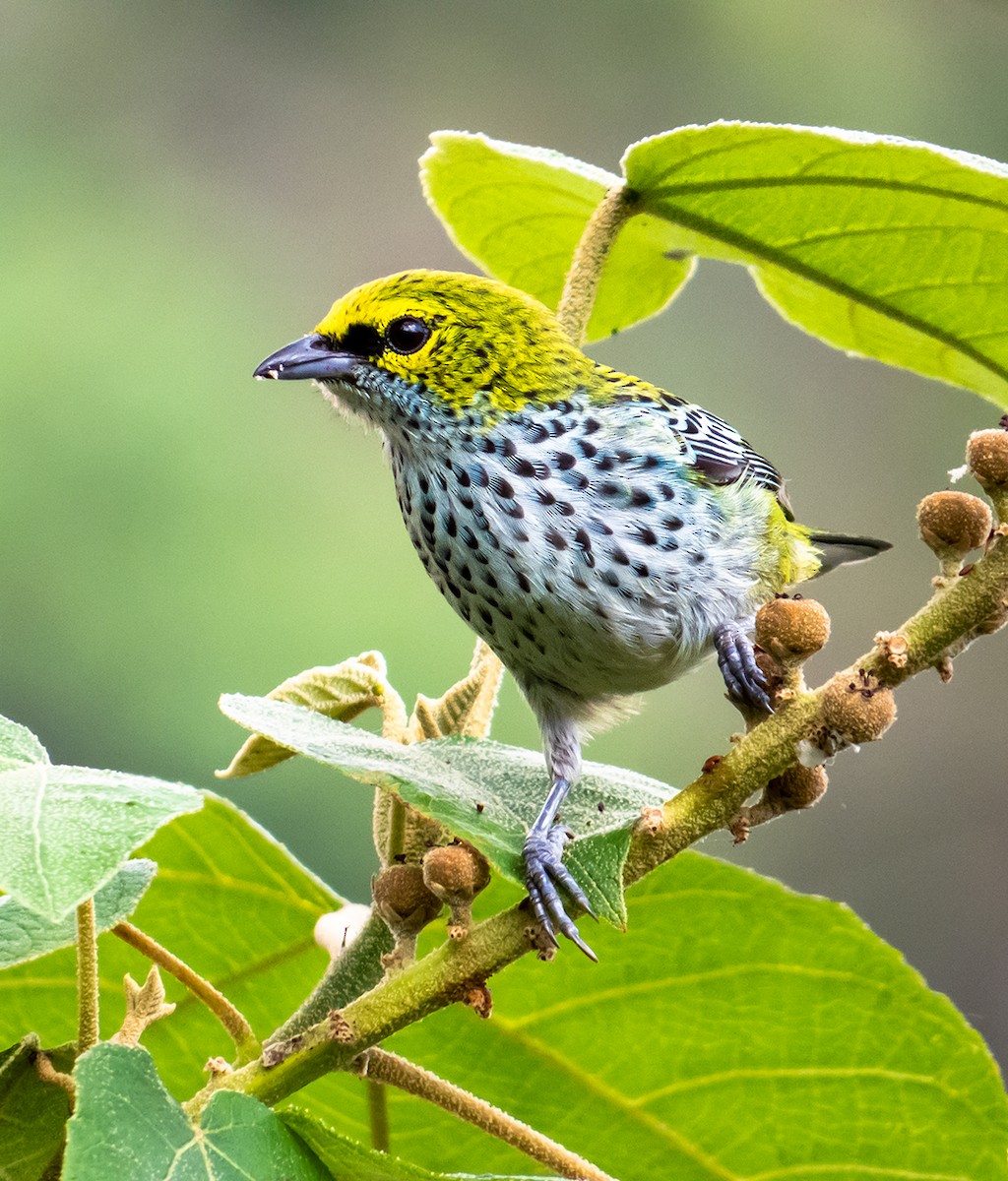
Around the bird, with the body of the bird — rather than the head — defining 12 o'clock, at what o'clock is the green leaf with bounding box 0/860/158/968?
The green leaf is roughly at 1 o'clock from the bird.

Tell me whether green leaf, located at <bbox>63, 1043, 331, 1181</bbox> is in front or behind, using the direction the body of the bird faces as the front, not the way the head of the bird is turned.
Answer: in front

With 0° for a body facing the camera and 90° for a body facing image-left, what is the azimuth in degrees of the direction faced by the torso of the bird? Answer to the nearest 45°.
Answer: approximately 45°
